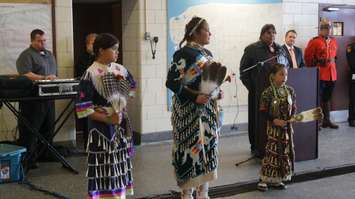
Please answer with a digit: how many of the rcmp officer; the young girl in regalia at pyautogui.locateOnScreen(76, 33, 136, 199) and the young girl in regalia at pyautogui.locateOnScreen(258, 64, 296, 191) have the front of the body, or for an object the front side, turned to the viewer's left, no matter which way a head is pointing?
0

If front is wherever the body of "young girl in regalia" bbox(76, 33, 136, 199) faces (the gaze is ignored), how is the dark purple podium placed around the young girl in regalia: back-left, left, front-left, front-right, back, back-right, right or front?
left

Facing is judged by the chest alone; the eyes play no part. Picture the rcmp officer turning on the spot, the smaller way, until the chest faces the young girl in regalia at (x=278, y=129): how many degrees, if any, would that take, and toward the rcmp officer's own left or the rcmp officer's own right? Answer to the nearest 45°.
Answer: approximately 45° to the rcmp officer's own right

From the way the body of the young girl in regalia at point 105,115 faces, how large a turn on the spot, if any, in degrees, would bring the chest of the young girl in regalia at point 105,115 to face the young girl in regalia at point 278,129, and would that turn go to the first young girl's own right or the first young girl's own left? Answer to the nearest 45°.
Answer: approximately 90° to the first young girl's own left

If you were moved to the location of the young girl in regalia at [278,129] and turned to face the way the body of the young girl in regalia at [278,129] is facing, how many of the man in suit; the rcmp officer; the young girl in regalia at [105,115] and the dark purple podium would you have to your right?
1

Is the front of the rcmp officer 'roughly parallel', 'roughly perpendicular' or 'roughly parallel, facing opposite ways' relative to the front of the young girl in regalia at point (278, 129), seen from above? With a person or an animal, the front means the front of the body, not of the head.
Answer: roughly parallel

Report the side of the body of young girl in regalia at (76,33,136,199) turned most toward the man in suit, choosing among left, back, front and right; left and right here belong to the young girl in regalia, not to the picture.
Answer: left

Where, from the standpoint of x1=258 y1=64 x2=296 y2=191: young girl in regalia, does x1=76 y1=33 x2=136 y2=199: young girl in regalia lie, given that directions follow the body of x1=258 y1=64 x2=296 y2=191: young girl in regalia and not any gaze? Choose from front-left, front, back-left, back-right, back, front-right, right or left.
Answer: right

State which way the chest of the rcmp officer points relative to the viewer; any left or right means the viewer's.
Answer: facing the viewer and to the right of the viewer

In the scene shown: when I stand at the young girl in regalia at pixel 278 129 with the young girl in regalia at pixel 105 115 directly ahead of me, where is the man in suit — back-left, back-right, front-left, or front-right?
back-right

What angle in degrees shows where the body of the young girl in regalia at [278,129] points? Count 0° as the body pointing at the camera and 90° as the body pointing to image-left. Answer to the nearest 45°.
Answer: approximately 315°

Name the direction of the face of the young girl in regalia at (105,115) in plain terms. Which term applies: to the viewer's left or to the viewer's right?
to the viewer's right

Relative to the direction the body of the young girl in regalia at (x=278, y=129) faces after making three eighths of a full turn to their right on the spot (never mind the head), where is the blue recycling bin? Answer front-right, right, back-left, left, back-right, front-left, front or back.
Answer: front

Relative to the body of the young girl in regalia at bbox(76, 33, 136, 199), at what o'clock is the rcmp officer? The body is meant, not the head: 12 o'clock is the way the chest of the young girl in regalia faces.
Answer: The rcmp officer is roughly at 9 o'clock from the young girl in regalia.

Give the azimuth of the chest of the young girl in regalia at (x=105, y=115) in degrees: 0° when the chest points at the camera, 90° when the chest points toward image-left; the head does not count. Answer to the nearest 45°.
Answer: approximately 315°
